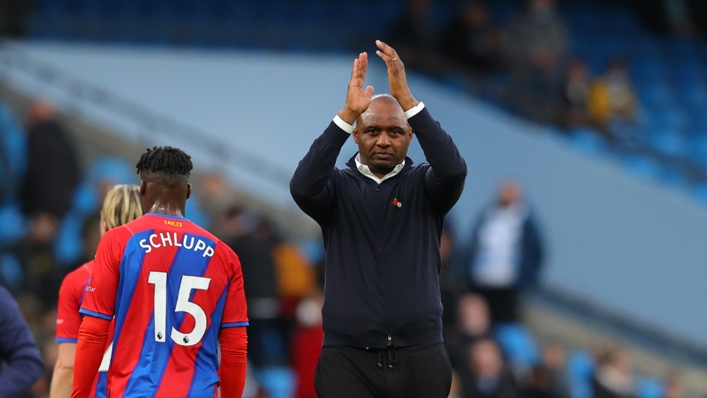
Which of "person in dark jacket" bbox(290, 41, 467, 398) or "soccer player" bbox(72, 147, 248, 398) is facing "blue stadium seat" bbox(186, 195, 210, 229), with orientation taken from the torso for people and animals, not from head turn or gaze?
the soccer player

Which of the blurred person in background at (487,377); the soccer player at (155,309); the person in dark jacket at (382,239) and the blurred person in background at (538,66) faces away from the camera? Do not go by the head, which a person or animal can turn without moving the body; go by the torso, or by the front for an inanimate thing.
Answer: the soccer player

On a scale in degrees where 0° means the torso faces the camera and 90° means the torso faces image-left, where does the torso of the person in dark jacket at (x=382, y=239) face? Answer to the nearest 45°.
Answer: approximately 0°

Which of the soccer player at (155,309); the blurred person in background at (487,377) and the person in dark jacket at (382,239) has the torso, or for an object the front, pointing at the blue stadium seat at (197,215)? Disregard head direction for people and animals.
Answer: the soccer player

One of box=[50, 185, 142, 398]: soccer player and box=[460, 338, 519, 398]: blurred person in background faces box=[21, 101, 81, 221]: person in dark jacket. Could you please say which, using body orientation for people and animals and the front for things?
the soccer player

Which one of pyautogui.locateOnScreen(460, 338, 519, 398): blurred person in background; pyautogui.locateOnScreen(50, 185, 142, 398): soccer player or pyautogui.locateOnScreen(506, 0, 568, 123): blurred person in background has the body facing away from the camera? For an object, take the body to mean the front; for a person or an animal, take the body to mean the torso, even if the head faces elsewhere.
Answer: the soccer player

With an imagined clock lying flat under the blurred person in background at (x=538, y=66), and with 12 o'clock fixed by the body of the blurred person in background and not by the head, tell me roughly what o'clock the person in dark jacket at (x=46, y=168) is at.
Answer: The person in dark jacket is roughly at 2 o'clock from the blurred person in background.

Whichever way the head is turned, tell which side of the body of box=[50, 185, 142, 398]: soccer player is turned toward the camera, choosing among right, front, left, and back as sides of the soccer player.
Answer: back

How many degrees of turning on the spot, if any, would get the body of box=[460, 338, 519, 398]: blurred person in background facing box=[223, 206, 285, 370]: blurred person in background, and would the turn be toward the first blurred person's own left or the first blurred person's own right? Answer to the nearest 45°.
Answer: approximately 90° to the first blurred person's own right

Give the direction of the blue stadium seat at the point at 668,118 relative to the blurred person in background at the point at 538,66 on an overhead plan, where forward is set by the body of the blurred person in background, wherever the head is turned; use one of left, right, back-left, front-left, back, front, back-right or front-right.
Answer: back-left

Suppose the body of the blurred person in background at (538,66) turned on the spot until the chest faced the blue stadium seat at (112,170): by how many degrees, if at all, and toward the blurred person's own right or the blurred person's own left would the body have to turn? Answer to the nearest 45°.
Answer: approximately 90° to the blurred person's own right
